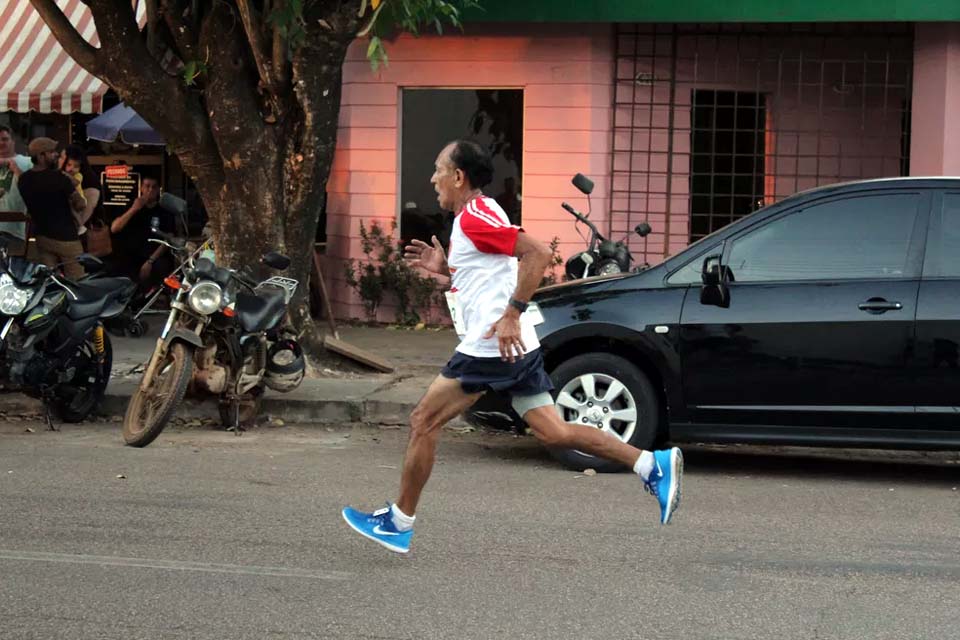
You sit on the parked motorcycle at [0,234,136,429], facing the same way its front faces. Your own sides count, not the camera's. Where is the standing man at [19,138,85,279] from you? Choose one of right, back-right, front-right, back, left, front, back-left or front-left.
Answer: back-right

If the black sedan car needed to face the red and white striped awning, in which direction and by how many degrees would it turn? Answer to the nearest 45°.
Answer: approximately 45° to its right

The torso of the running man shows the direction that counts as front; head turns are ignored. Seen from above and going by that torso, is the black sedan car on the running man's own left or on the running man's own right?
on the running man's own right

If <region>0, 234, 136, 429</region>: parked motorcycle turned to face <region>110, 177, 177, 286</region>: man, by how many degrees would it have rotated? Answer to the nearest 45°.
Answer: approximately 135° to its right

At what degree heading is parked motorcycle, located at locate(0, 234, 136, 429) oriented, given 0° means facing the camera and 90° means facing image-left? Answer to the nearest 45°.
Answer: approximately 45°

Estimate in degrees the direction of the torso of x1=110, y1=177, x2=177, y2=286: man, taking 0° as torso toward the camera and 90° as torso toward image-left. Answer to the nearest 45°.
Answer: approximately 0°

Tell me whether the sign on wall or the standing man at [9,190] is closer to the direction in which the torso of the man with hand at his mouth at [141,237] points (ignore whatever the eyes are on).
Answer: the standing man

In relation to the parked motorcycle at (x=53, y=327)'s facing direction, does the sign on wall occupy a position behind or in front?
behind

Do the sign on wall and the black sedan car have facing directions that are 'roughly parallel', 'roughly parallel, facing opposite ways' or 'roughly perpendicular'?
roughly perpendicular

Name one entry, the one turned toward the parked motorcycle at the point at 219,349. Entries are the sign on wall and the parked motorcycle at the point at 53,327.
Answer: the sign on wall

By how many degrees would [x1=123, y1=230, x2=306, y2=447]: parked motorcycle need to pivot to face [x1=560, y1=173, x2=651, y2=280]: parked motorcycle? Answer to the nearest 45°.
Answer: approximately 180°
